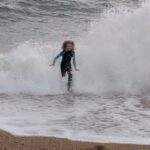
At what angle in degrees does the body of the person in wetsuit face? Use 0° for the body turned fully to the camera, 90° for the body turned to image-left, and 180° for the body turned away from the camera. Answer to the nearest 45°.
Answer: approximately 0°
